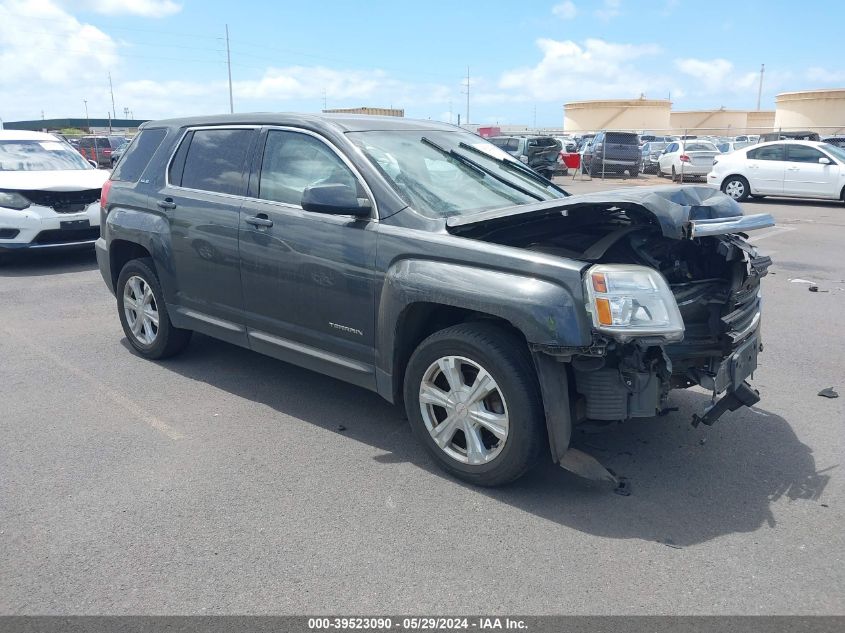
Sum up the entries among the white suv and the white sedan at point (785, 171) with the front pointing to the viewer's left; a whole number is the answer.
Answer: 0

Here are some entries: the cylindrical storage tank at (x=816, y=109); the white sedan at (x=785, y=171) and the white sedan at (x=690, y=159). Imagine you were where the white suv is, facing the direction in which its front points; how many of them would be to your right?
0

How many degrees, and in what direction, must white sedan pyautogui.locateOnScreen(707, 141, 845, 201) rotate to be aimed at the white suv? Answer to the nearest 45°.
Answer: approximately 135° to its right

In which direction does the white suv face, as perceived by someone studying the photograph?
facing the viewer and to the right of the viewer

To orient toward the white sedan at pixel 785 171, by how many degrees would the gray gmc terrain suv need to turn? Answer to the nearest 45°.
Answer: approximately 90° to its left

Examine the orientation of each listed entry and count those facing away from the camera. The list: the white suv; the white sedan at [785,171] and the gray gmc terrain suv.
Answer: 0

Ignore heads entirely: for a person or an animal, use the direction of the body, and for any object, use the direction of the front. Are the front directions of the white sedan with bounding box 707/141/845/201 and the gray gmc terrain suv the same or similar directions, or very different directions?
same or similar directions

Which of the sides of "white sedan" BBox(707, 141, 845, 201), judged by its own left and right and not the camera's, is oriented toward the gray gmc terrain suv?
right

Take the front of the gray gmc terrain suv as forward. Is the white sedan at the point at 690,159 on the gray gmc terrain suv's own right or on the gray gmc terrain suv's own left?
on the gray gmc terrain suv's own left

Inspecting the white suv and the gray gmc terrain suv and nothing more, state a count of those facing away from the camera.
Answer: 0

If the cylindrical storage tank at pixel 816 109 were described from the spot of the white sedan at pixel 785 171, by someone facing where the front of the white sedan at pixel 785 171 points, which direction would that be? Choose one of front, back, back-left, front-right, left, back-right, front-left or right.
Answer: left

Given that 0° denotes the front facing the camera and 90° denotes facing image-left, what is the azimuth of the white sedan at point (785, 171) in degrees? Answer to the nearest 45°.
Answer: approximately 270°

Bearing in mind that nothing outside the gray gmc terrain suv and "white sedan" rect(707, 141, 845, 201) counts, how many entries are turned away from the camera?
0
